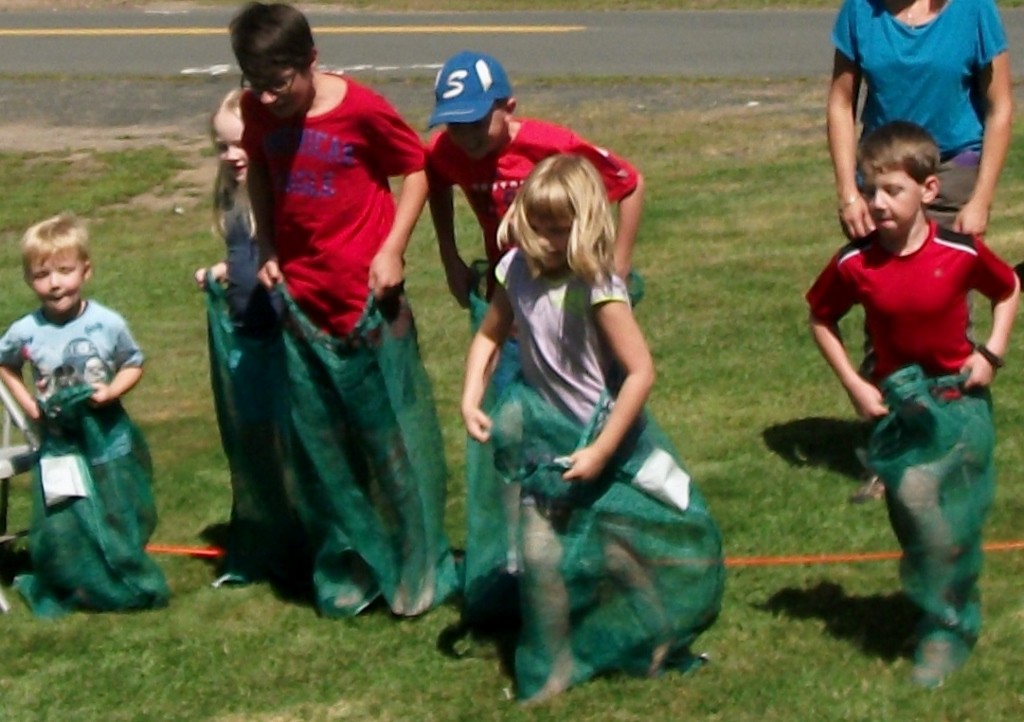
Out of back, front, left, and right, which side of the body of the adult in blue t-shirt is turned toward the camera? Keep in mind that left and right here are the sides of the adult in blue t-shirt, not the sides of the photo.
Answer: front

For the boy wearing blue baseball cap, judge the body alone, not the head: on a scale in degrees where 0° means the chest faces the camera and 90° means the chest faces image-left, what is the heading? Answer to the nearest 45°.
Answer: approximately 45°

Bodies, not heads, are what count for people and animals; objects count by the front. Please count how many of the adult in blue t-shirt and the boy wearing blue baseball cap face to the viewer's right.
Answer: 0

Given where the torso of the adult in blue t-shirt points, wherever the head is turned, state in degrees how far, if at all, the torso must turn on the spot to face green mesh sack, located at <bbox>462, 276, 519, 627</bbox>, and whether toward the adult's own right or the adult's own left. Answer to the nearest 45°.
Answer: approximately 45° to the adult's own right

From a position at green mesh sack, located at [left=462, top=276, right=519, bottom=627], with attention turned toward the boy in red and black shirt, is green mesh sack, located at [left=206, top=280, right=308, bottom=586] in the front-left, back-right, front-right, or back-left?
back-left

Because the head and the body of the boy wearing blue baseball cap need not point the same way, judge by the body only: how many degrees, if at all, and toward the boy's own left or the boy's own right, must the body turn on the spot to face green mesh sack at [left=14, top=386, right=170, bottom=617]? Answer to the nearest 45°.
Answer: approximately 45° to the boy's own right

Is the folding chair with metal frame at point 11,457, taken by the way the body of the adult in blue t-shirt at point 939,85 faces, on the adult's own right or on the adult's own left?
on the adult's own right

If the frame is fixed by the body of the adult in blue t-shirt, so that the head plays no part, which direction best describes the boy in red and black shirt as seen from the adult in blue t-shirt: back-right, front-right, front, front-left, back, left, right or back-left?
front

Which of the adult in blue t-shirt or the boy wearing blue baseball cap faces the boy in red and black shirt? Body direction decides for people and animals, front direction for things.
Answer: the adult in blue t-shirt

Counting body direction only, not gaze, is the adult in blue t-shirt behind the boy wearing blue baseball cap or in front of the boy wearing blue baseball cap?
behind
